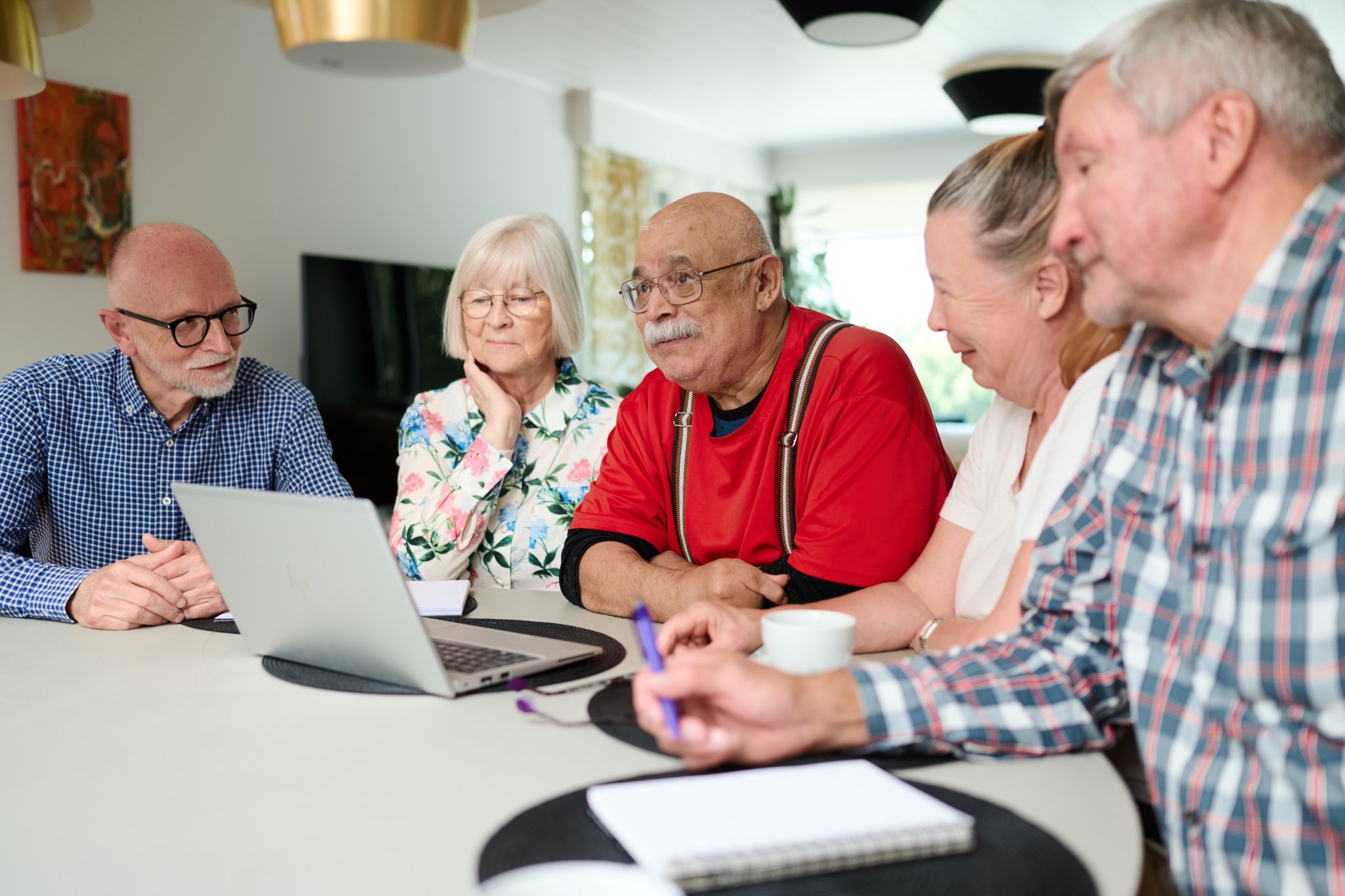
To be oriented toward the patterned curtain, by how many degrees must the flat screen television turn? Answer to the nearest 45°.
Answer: approximately 90° to its left

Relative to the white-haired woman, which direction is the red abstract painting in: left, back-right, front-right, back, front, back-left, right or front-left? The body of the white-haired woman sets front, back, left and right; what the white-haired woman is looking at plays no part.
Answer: back-right

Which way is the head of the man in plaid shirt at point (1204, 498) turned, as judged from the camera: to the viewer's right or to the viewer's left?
to the viewer's left

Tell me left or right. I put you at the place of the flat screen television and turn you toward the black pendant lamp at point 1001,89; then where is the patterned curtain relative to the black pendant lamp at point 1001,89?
left

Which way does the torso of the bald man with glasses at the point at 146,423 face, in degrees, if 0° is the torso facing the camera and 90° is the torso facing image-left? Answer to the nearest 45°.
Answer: approximately 315°

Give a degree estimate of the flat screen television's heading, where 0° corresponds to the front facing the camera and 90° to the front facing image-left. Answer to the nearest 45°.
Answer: approximately 315°

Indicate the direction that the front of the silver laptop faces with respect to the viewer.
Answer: facing away from the viewer and to the right of the viewer

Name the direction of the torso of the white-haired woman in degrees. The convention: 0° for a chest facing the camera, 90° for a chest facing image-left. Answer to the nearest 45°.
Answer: approximately 0°

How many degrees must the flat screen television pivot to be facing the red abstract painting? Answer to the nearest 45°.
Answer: approximately 90° to its right

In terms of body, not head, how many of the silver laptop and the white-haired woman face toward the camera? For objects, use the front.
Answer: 1
